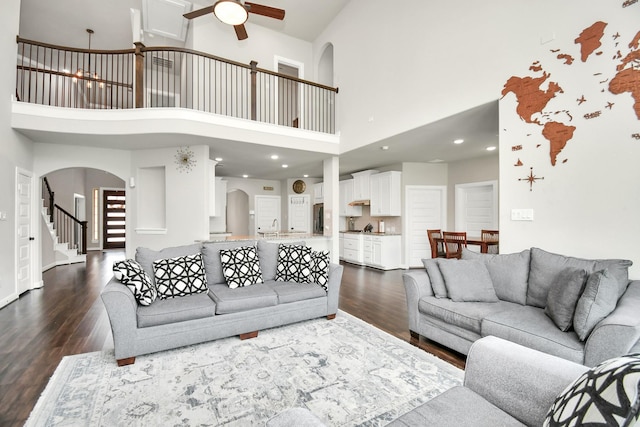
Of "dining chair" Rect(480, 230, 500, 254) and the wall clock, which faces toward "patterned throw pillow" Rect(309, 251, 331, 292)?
the wall clock

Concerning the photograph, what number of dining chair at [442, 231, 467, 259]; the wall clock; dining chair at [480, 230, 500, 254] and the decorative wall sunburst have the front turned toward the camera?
2

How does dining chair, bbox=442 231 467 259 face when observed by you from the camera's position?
facing away from the viewer

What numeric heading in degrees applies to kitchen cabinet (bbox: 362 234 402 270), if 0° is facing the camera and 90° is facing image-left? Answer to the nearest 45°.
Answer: approximately 45°

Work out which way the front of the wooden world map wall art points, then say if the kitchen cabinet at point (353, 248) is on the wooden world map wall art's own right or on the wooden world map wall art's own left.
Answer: on the wooden world map wall art's own right

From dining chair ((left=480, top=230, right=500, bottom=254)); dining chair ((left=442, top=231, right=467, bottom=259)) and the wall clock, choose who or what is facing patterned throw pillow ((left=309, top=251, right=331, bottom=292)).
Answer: the wall clock

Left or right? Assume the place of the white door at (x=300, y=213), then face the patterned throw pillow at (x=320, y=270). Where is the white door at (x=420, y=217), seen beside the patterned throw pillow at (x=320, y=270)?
left

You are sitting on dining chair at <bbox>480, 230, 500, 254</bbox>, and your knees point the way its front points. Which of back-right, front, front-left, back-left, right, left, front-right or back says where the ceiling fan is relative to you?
back-left

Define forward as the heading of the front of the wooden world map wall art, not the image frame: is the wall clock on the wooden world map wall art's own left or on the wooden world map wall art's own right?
on the wooden world map wall art's own right
